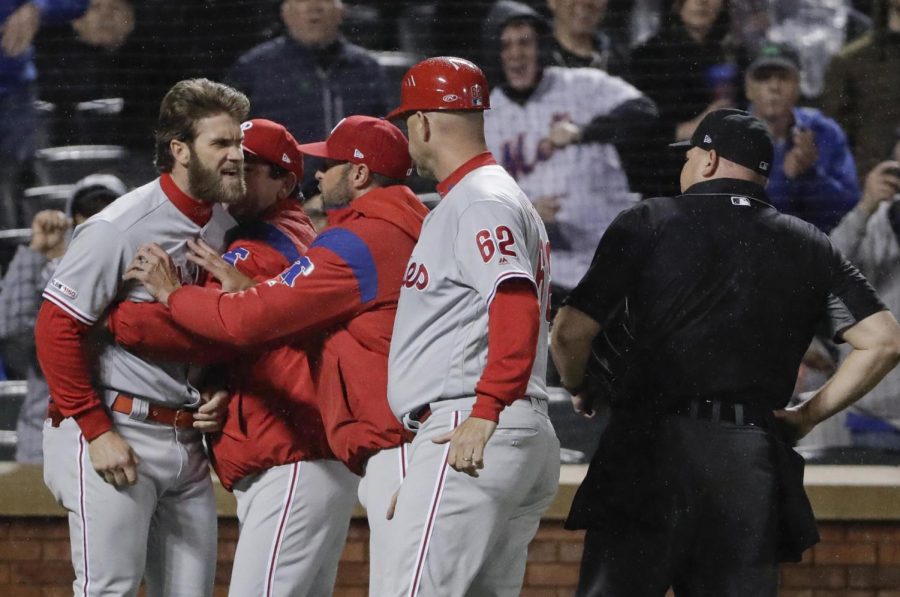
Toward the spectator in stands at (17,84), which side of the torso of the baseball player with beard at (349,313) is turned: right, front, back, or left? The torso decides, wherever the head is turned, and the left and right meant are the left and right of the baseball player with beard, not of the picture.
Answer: right

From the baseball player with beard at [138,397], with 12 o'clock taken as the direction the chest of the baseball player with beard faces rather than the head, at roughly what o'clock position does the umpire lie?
The umpire is roughly at 11 o'clock from the baseball player with beard.

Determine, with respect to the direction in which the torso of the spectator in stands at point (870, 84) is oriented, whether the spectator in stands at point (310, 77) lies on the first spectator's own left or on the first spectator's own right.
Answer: on the first spectator's own right

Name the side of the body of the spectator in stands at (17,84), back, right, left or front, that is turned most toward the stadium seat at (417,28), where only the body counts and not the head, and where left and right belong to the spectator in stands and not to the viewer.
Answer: left

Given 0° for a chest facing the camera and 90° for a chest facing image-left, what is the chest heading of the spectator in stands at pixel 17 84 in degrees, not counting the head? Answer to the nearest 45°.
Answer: approximately 0°

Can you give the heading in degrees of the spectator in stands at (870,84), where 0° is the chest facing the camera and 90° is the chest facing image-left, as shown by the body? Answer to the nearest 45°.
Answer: approximately 0°

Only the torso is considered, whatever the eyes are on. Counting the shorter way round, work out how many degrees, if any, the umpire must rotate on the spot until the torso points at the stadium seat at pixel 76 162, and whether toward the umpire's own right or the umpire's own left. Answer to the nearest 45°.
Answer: approximately 45° to the umpire's own left

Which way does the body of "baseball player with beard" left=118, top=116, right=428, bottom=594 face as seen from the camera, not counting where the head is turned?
to the viewer's left

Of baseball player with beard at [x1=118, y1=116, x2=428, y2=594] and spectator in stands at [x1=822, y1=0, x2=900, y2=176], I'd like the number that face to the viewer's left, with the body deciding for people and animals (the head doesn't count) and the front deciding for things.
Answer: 1

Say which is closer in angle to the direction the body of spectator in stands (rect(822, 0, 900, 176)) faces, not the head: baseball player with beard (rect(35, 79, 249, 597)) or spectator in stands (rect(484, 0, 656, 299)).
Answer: the baseball player with beard

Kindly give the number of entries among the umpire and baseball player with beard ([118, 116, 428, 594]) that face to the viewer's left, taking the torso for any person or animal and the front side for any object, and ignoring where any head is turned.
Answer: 1
